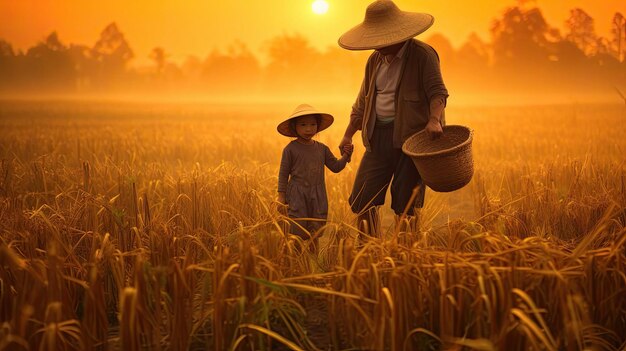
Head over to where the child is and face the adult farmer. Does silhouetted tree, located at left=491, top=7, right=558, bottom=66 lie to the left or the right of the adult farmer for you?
left

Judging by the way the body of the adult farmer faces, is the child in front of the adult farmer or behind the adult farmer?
in front

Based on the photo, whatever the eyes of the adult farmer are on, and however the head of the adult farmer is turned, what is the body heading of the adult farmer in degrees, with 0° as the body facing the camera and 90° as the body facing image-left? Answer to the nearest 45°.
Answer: approximately 45°

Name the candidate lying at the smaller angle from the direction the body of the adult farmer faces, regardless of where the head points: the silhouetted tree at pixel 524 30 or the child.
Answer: the child

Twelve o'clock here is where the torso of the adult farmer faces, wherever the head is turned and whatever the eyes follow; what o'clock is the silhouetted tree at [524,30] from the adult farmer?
The silhouetted tree is roughly at 5 o'clock from the adult farmer.
